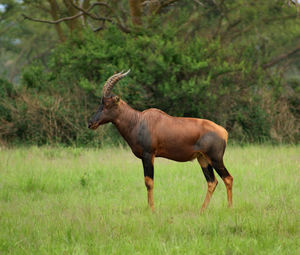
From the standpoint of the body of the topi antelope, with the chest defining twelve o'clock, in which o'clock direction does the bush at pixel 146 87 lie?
The bush is roughly at 3 o'clock from the topi antelope.

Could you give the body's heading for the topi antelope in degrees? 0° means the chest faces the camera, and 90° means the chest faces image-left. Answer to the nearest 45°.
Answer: approximately 90°
